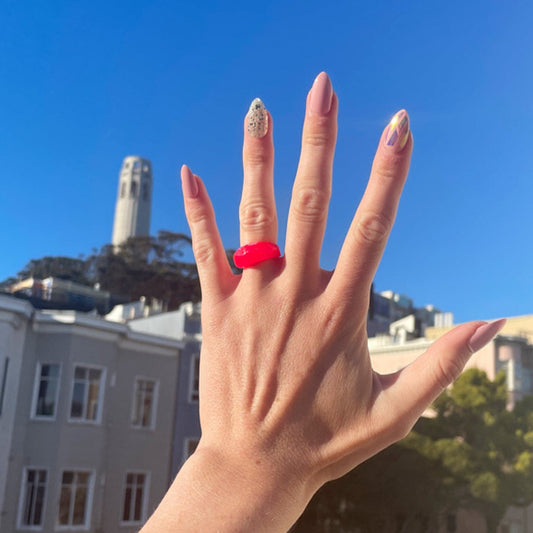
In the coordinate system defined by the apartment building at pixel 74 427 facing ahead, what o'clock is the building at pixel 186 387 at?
The building is roughly at 9 o'clock from the apartment building.

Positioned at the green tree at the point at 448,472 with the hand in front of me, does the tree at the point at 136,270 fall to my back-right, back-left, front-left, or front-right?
back-right

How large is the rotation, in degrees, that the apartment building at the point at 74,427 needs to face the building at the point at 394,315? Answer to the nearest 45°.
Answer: approximately 90° to its left

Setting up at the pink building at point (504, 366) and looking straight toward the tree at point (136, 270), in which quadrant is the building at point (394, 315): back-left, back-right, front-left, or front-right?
front-right

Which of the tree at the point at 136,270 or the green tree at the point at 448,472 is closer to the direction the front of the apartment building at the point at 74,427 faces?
the green tree

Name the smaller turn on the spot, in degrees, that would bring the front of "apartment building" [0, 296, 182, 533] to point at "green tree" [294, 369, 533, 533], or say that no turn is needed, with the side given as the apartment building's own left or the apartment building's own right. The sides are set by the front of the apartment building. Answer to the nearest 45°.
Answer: approximately 45° to the apartment building's own left

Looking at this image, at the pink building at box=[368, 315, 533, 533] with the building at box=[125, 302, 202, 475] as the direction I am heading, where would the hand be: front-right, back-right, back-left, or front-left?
front-left

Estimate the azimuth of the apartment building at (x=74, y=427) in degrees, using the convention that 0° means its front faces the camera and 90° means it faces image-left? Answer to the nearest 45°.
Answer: approximately 315°

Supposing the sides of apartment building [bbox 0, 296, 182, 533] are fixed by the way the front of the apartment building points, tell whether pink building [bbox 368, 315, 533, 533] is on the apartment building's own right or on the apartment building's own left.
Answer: on the apartment building's own left

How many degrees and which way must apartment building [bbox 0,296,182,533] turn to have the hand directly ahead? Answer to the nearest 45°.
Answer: approximately 45° to its right

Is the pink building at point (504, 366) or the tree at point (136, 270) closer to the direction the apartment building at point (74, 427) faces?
the pink building

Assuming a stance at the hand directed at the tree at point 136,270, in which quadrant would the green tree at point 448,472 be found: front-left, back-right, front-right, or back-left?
front-right

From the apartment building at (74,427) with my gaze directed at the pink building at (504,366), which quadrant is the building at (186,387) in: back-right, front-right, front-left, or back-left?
front-left

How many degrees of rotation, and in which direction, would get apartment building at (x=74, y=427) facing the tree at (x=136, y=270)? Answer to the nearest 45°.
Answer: approximately 135° to its left
